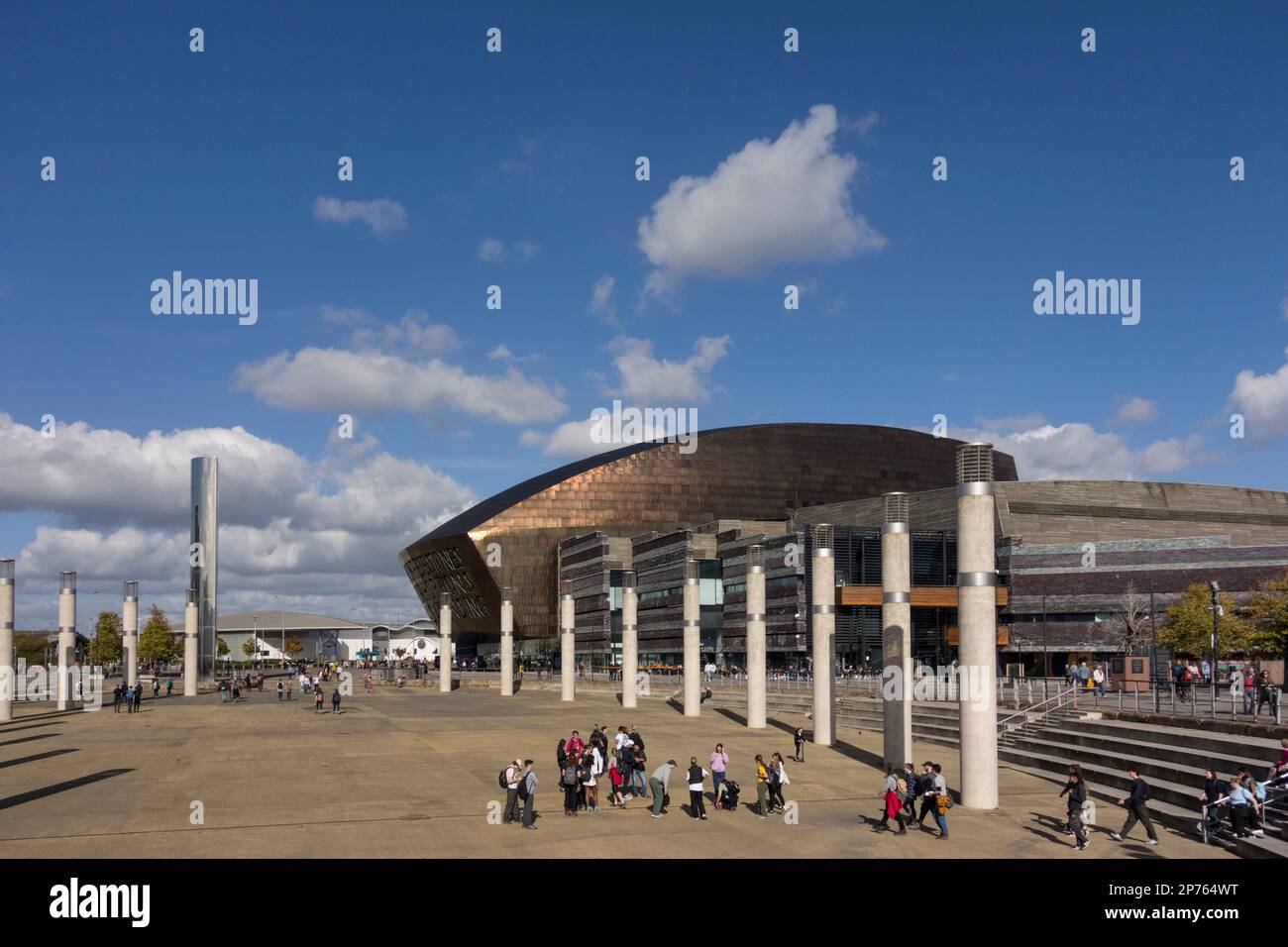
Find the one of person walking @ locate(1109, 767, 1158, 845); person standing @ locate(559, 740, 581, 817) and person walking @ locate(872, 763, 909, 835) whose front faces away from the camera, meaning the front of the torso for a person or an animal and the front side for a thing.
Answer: person standing @ locate(559, 740, 581, 817)

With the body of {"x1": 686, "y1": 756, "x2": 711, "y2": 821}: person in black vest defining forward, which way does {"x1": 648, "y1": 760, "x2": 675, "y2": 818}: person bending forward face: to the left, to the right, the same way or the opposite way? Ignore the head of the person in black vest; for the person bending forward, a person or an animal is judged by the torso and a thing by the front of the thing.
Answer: to the right

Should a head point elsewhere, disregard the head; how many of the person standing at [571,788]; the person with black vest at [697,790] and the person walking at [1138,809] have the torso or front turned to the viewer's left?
1

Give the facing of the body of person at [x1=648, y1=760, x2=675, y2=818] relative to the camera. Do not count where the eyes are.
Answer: to the viewer's right

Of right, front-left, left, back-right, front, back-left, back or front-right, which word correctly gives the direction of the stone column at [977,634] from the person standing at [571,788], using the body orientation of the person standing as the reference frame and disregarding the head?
right

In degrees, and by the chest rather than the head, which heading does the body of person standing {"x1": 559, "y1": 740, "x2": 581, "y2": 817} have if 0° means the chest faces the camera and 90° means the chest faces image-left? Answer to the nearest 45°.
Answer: approximately 180°

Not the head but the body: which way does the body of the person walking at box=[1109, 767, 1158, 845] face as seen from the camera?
to the viewer's left

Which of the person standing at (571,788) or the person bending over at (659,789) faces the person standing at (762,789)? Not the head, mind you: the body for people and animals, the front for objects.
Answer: the person bending over at (659,789)

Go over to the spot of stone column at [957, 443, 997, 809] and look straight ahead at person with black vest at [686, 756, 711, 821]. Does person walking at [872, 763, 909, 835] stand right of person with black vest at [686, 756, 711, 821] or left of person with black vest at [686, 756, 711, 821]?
left

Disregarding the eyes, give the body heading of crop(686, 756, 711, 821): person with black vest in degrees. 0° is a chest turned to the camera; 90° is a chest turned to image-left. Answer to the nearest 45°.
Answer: approximately 180°

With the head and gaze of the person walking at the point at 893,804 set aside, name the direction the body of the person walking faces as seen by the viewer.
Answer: to the viewer's left

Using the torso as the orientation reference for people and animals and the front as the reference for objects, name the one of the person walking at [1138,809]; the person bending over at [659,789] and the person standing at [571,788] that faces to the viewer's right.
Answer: the person bending over at [659,789]
